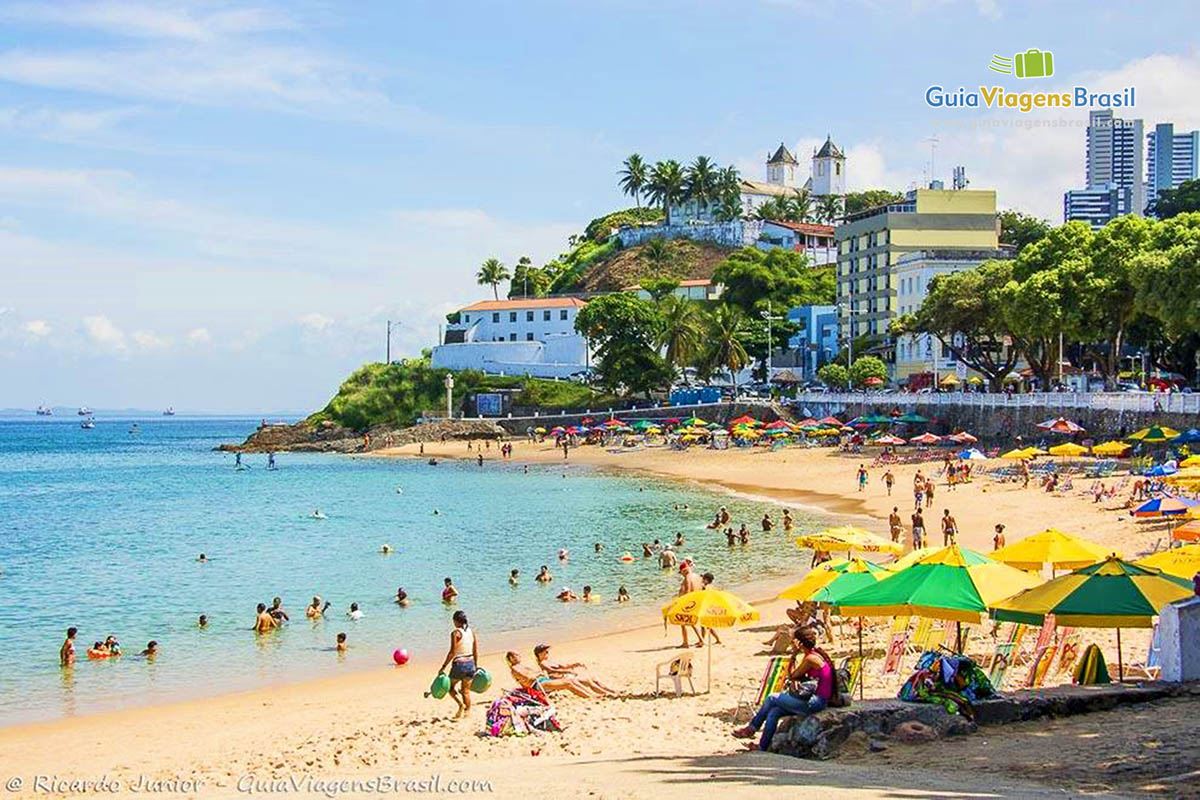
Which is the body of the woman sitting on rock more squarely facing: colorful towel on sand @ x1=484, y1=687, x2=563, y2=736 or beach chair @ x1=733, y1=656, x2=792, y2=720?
the colorful towel on sand

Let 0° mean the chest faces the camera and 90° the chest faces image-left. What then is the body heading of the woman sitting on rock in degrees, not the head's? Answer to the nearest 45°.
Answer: approximately 90°

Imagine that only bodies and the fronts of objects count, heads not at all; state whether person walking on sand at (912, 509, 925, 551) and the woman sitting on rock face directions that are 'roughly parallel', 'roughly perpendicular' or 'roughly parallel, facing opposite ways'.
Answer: roughly perpendicular

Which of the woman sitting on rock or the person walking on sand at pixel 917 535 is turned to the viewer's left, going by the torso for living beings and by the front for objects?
the woman sitting on rock

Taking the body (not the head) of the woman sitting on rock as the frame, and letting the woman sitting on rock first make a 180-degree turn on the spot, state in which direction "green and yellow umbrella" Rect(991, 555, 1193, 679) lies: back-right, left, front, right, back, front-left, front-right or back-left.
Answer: front-left
